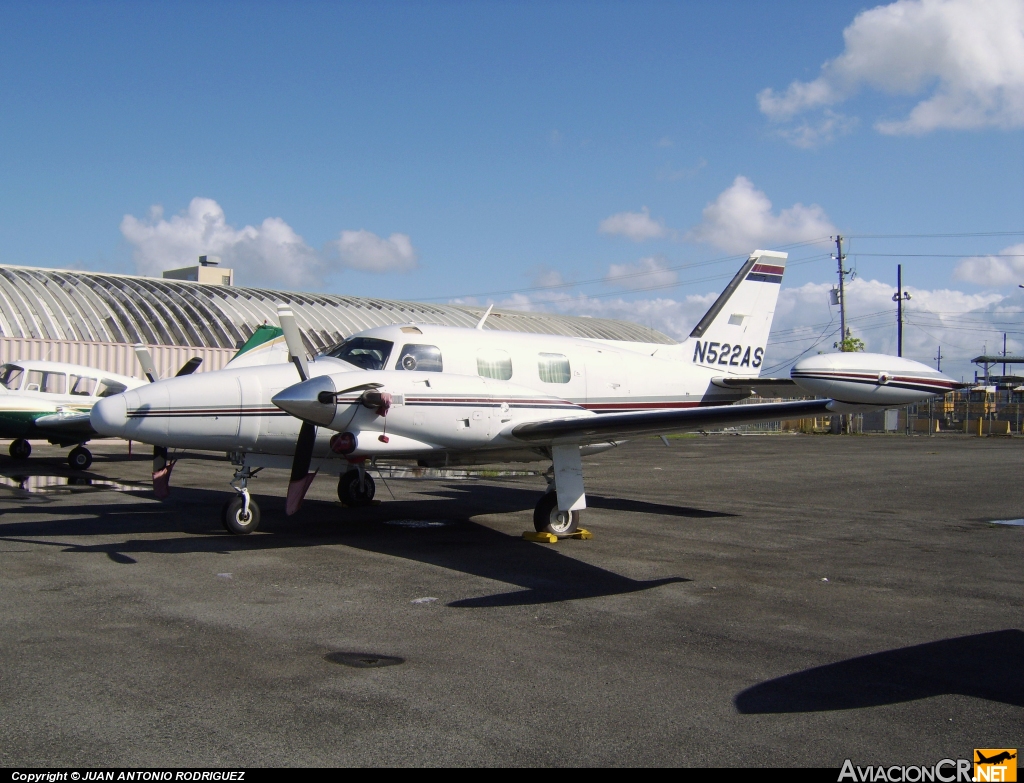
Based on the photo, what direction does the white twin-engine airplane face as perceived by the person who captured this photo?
facing the viewer and to the left of the viewer
